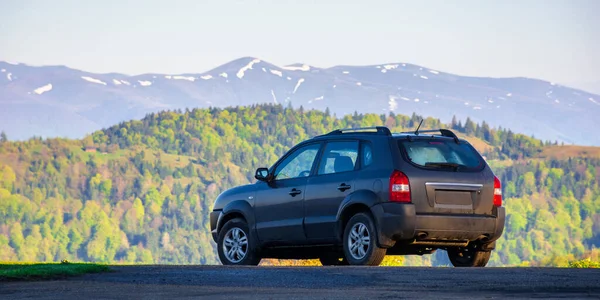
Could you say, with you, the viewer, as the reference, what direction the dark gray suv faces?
facing away from the viewer and to the left of the viewer
